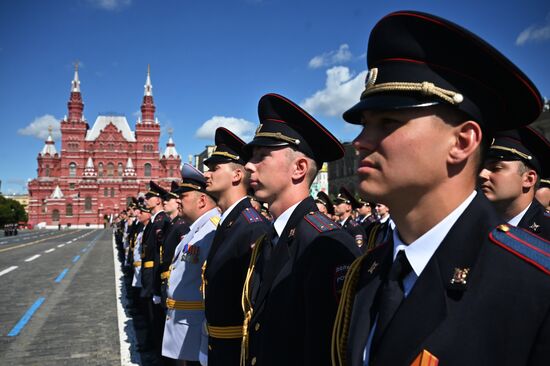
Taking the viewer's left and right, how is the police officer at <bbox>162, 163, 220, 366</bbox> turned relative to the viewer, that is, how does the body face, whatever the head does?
facing to the left of the viewer

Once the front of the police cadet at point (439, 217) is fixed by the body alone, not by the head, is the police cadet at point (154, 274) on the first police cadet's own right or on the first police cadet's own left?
on the first police cadet's own right

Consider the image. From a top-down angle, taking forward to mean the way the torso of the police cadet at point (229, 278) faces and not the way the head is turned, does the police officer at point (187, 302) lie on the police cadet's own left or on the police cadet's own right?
on the police cadet's own right

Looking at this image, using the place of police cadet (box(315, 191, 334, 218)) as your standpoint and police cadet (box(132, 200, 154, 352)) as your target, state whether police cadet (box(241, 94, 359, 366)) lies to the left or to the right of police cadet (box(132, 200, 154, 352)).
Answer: left

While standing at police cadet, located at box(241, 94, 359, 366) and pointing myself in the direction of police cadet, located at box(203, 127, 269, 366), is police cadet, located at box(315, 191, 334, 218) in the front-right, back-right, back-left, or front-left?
front-right

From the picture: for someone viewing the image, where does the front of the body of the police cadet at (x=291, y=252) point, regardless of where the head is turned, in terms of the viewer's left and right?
facing the viewer and to the left of the viewer

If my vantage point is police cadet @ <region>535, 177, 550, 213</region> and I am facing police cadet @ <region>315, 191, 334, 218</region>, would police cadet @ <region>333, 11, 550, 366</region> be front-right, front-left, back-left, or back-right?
back-left

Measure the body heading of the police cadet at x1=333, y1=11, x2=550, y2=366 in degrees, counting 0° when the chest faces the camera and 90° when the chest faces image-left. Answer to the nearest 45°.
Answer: approximately 45°

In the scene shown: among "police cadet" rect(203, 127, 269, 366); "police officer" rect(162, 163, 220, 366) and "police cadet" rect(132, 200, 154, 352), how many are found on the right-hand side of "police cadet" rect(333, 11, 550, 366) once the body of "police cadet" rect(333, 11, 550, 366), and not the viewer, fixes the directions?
3

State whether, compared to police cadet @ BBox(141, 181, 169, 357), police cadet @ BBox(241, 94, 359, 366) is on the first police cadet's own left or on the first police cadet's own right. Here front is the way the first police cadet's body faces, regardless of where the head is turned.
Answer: on the first police cadet's own left

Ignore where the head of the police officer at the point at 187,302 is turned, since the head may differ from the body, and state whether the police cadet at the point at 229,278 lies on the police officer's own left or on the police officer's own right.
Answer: on the police officer's own left

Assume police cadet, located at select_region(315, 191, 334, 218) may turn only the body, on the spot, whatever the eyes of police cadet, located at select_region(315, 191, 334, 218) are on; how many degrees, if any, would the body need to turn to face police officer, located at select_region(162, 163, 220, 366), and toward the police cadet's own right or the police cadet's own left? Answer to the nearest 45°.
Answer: approximately 45° to the police cadet's own left
